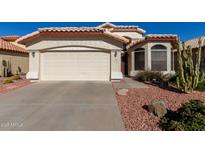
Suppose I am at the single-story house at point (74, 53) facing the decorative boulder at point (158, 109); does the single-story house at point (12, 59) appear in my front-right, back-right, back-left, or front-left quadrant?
back-right

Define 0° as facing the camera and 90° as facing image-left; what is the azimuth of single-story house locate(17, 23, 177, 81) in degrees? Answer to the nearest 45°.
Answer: approximately 0°

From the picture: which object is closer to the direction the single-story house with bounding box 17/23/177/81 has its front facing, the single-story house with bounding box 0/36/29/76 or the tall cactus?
the tall cactus

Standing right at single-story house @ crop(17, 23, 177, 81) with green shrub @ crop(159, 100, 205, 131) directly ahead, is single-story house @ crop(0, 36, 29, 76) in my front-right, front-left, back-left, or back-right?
back-right

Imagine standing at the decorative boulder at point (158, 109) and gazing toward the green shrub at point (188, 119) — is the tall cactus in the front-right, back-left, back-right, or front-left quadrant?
back-left

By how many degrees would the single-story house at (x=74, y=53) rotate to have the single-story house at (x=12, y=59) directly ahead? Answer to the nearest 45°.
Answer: approximately 135° to its right
